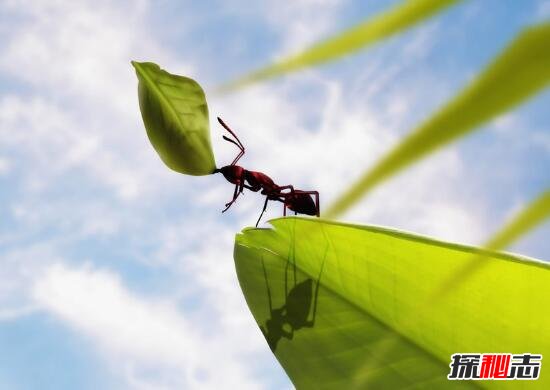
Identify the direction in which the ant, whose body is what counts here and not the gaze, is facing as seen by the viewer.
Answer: to the viewer's left
